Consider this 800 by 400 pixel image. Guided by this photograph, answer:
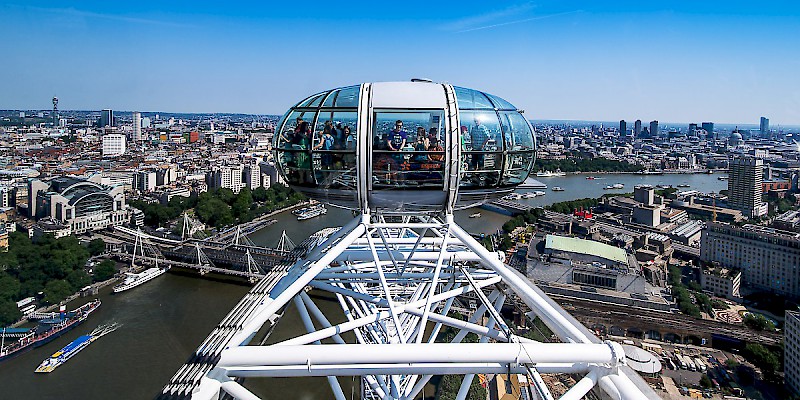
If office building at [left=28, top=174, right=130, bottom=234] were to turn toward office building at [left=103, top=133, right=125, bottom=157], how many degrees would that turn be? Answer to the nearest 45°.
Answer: approximately 135° to its left

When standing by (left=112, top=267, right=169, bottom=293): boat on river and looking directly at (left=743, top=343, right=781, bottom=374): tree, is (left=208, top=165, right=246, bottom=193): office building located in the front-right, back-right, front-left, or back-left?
back-left

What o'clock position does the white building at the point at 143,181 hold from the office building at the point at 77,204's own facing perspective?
The white building is roughly at 8 o'clock from the office building.

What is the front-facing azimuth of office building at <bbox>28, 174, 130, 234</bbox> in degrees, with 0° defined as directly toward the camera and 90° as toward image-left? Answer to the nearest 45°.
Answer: approximately 315°

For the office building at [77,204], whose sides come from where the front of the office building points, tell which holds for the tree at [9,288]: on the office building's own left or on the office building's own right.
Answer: on the office building's own right

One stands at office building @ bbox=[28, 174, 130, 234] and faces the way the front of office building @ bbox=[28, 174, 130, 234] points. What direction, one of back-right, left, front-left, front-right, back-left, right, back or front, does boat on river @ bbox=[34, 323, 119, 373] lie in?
front-right

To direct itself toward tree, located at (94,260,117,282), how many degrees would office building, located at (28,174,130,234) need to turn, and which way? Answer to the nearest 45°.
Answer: approximately 45° to its right

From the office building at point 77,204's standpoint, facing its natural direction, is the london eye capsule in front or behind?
in front

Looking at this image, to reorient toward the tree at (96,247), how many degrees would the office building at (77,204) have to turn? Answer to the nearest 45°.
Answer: approximately 45° to its right

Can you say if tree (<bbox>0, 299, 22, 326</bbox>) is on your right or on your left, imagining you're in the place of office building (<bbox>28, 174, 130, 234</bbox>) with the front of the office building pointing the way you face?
on your right

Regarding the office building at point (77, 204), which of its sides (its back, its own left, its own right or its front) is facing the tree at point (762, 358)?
front

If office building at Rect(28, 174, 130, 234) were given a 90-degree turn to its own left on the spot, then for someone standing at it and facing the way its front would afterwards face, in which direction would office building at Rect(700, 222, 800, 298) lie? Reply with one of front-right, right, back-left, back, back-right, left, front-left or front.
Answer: right

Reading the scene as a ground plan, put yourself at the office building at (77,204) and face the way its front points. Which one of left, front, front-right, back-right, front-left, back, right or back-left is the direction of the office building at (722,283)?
front

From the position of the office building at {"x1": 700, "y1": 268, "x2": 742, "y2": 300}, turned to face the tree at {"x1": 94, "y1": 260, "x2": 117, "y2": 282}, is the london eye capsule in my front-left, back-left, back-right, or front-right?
front-left

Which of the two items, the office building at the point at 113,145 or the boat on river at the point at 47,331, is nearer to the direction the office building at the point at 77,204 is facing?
the boat on river

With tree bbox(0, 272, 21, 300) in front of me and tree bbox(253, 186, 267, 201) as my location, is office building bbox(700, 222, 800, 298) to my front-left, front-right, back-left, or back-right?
front-left
